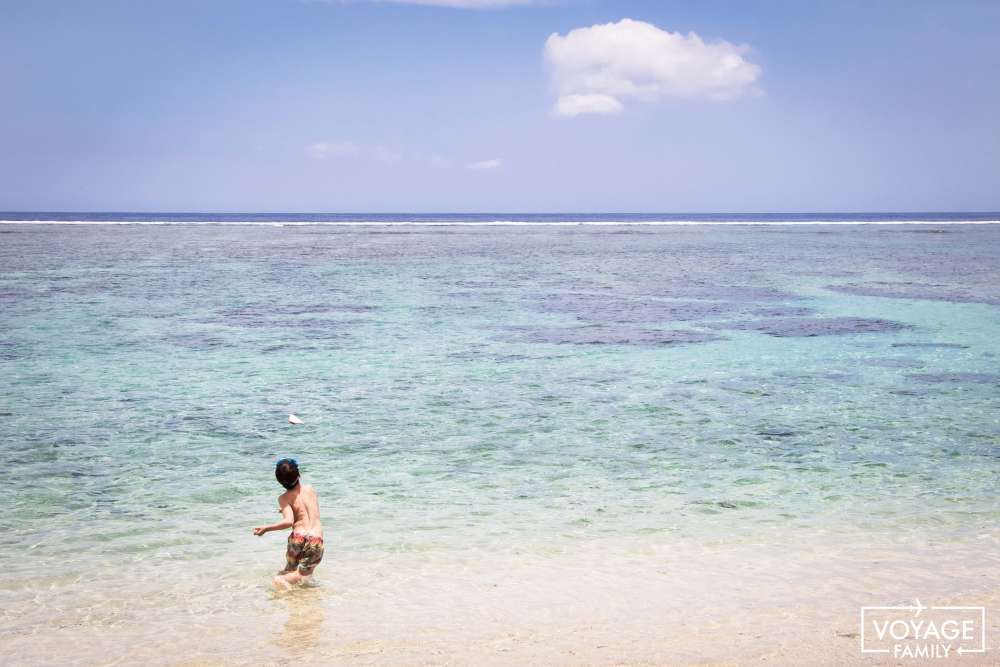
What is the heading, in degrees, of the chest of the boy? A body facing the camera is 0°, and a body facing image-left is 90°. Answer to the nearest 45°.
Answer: approximately 135°
